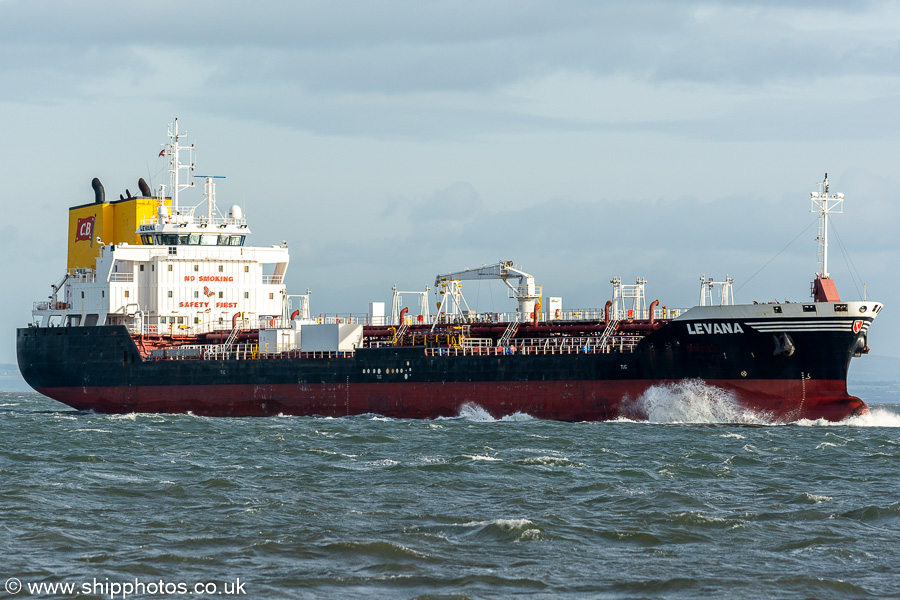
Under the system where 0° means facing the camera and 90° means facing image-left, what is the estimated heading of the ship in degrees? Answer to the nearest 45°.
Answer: approximately 315°
